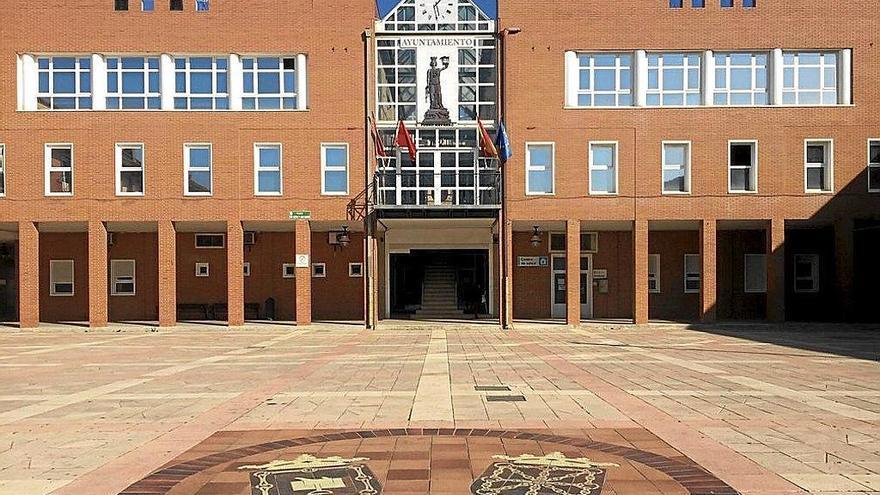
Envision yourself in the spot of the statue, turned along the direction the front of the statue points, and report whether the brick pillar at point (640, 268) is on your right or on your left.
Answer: on your left

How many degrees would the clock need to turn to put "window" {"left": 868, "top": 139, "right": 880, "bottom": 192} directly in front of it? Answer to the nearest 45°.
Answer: approximately 90° to its left

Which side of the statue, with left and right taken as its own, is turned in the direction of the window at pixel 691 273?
left

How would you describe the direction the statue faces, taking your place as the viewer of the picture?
facing the viewer

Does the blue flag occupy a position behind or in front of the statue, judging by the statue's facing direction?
in front

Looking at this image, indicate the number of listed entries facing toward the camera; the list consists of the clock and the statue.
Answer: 2

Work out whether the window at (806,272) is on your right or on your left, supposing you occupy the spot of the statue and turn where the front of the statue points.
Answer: on your left

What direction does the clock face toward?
toward the camera

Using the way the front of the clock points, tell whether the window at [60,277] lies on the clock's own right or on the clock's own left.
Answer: on the clock's own right

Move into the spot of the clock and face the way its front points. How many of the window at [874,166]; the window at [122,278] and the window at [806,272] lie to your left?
2

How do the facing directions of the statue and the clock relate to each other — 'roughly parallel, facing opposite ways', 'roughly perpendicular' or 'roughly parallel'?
roughly parallel

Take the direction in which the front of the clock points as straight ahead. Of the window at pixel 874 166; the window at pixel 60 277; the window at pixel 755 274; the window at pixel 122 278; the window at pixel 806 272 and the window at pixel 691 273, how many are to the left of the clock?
4

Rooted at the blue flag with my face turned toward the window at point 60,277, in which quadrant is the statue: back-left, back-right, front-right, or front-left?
front-right
